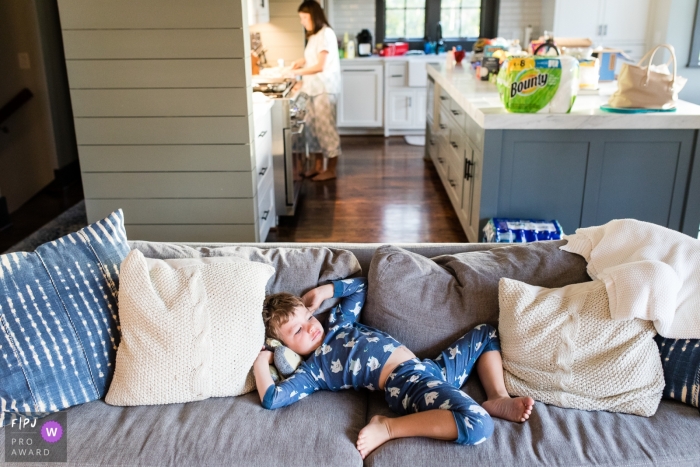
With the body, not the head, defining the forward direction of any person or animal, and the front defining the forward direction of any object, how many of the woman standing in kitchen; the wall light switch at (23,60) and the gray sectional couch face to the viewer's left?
1

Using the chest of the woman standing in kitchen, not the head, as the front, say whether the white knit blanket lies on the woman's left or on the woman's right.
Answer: on the woman's left

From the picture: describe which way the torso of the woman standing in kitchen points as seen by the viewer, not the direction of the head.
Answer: to the viewer's left

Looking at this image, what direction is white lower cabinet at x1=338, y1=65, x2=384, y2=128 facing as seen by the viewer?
toward the camera

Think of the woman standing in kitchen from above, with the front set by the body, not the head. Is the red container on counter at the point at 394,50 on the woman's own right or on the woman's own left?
on the woman's own right

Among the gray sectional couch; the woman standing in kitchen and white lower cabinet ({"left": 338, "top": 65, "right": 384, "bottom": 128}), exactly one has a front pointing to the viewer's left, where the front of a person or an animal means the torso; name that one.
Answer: the woman standing in kitchen

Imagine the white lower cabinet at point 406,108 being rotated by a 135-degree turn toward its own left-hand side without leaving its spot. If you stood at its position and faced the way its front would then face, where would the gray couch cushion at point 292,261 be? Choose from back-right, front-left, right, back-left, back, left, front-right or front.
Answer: back-right

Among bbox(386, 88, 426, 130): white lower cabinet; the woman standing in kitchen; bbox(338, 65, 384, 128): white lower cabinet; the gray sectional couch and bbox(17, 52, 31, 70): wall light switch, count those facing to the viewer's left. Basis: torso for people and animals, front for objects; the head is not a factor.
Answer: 1

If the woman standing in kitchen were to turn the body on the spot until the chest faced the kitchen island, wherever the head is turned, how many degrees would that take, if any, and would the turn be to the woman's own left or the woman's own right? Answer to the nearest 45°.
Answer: approximately 135° to the woman's own left

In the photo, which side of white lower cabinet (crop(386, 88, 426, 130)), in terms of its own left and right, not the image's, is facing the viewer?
front

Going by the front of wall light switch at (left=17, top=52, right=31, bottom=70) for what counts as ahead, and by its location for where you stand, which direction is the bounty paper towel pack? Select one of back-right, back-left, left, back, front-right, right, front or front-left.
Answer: front-left

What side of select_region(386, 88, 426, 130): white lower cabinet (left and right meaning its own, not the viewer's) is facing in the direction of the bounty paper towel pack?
front

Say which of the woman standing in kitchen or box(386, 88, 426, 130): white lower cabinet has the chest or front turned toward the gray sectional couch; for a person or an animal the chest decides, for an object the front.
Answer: the white lower cabinet

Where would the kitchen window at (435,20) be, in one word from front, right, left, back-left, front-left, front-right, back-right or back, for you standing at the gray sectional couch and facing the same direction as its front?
back

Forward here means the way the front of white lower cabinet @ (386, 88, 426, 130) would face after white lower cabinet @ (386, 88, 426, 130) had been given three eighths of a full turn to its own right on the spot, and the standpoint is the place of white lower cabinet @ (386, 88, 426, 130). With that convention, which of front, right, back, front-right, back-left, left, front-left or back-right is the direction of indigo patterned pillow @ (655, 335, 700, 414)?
back-left

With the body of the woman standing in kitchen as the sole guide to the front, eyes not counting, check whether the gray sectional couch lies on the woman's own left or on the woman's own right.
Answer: on the woman's own left
